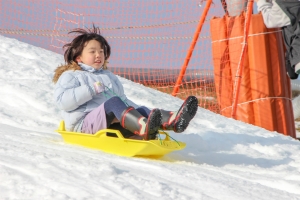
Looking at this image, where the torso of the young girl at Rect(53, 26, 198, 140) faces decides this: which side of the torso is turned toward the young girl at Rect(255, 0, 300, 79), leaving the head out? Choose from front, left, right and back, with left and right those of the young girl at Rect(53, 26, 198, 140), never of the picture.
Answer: left

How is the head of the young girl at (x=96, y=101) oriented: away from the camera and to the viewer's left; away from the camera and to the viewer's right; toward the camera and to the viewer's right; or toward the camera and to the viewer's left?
toward the camera and to the viewer's right

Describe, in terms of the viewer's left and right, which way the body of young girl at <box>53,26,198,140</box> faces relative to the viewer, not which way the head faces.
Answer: facing the viewer and to the right of the viewer

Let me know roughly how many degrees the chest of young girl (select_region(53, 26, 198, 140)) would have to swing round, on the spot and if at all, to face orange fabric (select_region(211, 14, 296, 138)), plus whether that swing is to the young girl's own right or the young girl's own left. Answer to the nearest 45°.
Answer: approximately 90° to the young girl's own left

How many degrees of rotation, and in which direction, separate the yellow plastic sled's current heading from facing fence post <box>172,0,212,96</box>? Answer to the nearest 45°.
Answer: approximately 135° to its left

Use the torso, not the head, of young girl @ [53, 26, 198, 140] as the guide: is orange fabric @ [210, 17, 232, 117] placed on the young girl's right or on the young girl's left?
on the young girl's left
